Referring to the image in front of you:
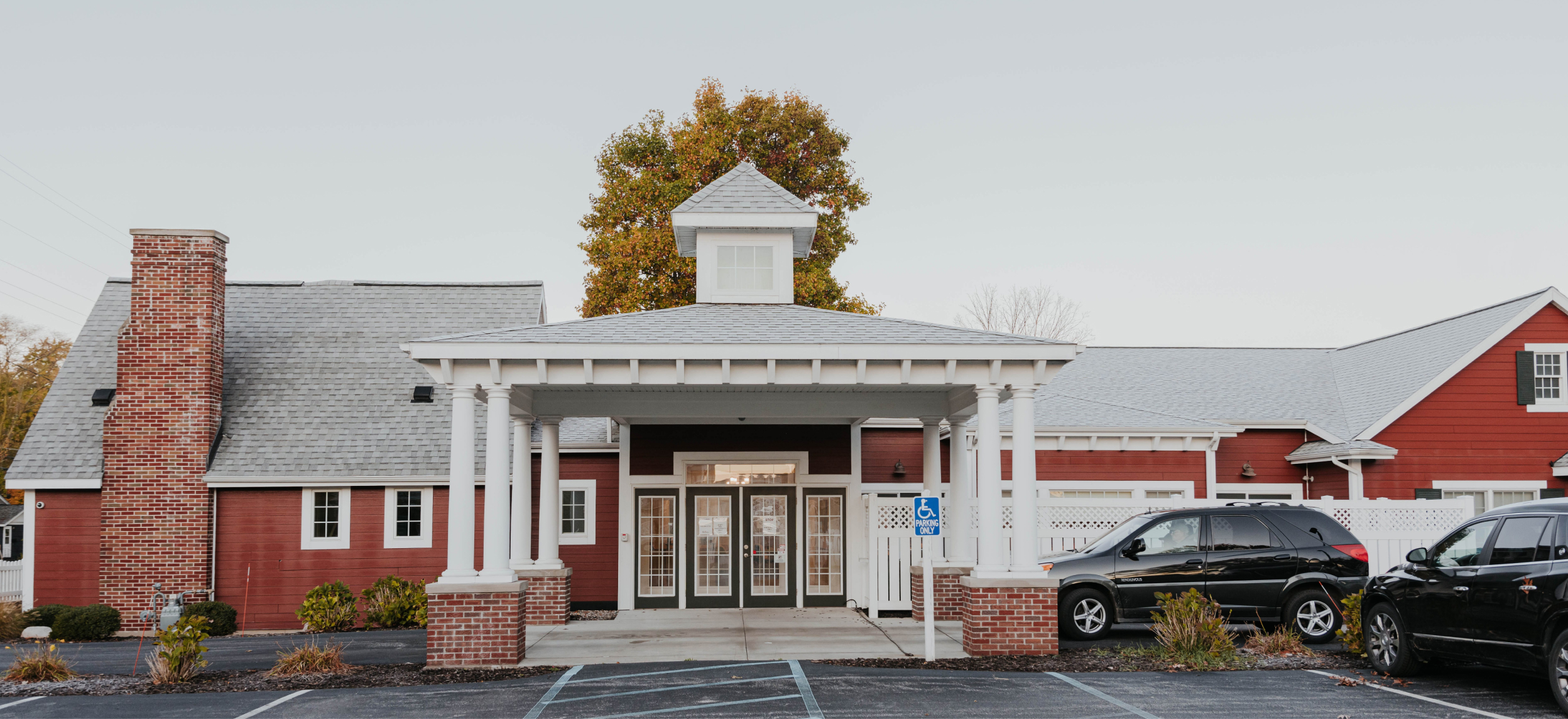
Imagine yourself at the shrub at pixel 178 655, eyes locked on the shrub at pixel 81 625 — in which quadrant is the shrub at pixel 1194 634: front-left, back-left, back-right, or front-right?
back-right

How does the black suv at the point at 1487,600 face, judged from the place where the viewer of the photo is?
facing away from the viewer and to the left of the viewer

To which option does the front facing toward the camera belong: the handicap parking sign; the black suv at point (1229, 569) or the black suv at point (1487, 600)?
the handicap parking sign

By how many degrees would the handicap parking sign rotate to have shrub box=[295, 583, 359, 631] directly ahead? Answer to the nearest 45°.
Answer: approximately 135° to its right

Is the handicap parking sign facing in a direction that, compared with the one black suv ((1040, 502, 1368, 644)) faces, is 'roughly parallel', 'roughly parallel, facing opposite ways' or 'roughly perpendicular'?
roughly perpendicular

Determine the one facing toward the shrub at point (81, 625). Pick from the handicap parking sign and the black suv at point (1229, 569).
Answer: the black suv

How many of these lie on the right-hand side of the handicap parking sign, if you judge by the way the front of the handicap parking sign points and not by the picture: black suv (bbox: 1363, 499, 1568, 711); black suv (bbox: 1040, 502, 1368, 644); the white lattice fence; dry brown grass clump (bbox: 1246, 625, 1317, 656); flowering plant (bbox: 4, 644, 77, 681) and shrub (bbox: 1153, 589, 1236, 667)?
1

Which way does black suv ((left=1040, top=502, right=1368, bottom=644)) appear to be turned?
to the viewer's left

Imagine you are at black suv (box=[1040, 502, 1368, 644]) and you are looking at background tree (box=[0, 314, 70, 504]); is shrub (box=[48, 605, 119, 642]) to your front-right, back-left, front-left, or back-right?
front-left

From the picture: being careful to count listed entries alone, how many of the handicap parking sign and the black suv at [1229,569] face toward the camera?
1

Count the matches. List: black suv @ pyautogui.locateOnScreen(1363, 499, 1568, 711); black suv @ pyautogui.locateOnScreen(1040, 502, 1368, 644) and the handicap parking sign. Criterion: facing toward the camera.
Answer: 1

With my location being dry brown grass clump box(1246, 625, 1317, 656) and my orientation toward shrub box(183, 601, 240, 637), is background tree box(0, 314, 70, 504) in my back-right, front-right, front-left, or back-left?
front-right

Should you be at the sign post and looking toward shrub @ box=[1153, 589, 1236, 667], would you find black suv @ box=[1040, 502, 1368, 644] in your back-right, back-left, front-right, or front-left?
front-left

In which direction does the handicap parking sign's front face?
toward the camera

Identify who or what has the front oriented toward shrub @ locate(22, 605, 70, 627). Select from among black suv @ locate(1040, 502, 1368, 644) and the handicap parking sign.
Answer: the black suv
